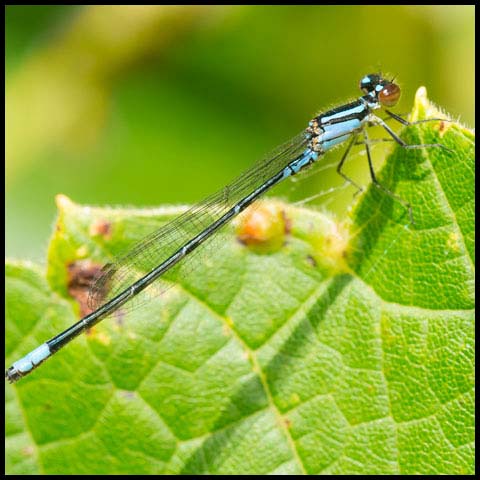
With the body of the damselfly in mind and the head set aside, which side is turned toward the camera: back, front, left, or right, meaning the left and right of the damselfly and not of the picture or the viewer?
right
